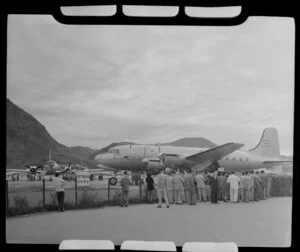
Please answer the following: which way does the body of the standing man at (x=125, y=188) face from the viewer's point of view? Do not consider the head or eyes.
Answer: away from the camera

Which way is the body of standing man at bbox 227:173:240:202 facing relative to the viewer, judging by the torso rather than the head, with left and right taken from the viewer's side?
facing away from the viewer

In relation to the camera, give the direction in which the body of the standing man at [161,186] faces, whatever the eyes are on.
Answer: away from the camera

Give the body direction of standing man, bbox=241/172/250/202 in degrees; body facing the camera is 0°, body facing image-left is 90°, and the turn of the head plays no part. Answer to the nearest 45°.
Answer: approximately 180°

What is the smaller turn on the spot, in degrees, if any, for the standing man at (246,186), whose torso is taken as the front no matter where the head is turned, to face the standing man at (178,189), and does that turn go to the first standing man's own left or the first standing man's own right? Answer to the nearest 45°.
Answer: approximately 90° to the first standing man's own left

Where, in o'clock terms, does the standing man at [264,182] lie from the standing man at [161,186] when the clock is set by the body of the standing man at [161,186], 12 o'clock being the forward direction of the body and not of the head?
the standing man at [264,182] is roughly at 3 o'clock from the standing man at [161,186].

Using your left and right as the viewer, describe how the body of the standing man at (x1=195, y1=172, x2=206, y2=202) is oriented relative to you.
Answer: facing away from the viewer

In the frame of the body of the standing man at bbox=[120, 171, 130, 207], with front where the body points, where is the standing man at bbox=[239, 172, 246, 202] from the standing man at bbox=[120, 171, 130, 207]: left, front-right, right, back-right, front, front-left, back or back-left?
right

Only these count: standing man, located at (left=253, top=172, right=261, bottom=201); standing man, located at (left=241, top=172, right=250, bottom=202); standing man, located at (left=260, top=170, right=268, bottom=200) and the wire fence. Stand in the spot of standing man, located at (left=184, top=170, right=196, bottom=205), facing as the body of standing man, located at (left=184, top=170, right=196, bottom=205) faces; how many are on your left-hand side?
1

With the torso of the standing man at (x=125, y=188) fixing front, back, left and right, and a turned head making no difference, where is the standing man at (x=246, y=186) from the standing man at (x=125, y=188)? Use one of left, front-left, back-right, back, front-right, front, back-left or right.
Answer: right

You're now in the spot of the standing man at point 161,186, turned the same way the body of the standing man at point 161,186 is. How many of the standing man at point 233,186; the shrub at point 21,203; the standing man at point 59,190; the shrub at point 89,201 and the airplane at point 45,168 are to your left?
4

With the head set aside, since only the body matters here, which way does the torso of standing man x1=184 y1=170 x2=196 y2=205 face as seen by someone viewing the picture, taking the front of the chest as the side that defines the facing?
away from the camera
